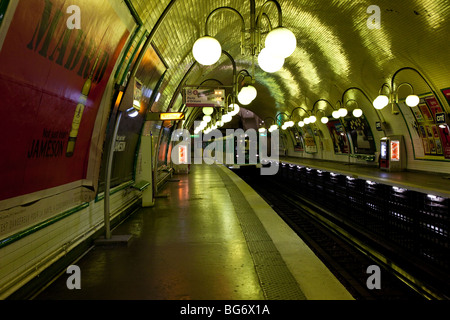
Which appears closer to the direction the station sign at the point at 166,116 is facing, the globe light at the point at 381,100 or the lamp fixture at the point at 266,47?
the lamp fixture

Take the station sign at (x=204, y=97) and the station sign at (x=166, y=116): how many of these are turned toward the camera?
2

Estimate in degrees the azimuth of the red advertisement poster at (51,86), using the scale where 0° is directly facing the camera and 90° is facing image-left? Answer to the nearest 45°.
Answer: approximately 315°

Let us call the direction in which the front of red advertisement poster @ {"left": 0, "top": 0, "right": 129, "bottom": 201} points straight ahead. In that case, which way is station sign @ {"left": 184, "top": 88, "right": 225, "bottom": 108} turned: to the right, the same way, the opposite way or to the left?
to the right

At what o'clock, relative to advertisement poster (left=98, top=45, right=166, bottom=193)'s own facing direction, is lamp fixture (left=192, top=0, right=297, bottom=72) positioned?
The lamp fixture is roughly at 1 o'clock from the advertisement poster.

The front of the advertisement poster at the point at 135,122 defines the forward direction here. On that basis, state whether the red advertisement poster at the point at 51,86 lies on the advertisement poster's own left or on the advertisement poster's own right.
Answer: on the advertisement poster's own right

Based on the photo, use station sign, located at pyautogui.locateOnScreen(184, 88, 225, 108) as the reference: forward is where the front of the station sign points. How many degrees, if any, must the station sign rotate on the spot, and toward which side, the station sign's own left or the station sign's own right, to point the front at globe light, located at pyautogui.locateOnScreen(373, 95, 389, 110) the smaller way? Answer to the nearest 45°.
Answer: approximately 90° to the station sign's own left

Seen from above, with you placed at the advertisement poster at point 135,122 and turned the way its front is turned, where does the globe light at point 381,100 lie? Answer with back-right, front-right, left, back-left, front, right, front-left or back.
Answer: front-left

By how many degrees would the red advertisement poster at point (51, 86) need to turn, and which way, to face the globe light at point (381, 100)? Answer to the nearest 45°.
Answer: approximately 45° to its left

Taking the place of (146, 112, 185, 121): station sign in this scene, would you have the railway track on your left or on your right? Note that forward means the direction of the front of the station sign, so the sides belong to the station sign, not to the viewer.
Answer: on your left

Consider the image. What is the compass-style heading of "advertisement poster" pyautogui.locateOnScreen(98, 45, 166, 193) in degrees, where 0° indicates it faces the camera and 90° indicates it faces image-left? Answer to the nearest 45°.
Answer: approximately 315°

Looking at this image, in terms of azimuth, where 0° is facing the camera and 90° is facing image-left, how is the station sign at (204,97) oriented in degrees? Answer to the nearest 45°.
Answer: approximately 0°
